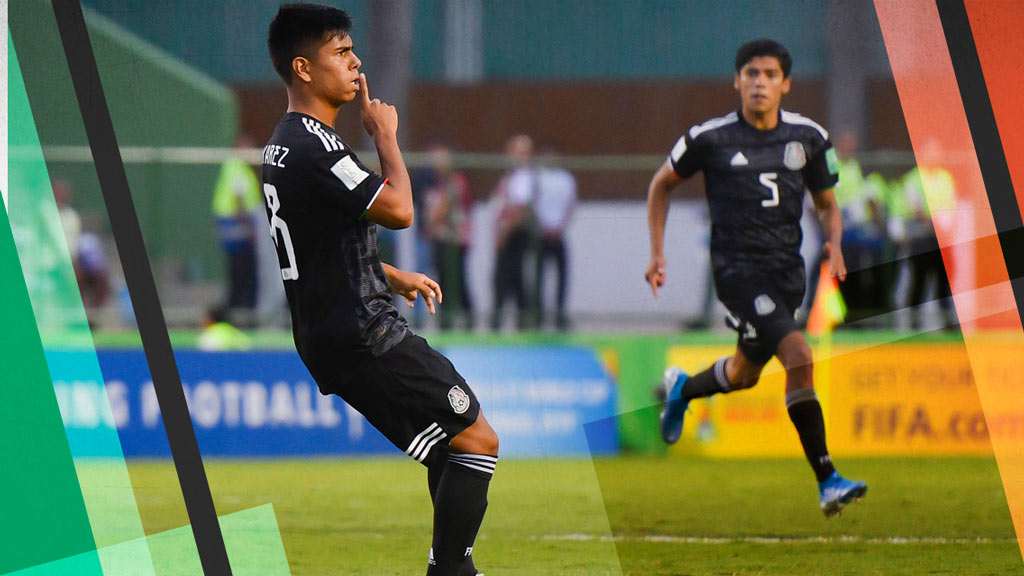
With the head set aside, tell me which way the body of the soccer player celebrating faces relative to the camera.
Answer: to the viewer's right

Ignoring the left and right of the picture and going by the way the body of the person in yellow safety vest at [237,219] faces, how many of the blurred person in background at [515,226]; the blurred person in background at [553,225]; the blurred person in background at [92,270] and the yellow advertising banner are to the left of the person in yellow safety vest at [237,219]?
3

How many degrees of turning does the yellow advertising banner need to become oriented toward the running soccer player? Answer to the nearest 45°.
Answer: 0° — it already faces them

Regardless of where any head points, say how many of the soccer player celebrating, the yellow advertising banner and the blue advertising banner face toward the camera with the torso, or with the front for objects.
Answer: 2

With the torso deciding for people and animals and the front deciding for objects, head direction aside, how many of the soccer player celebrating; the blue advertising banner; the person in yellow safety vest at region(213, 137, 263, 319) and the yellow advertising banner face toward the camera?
3

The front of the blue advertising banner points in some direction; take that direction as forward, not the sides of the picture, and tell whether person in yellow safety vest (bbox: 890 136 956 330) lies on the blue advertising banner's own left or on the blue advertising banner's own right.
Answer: on the blue advertising banner's own left

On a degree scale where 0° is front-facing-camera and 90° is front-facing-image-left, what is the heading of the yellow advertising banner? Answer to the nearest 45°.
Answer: approximately 0°

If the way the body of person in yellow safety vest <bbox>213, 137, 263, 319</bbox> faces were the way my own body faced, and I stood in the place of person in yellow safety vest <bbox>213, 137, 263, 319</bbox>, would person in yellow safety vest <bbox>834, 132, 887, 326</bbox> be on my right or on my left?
on my left

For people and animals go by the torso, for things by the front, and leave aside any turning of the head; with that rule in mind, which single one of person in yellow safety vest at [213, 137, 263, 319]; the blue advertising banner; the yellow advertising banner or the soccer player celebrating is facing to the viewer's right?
the soccer player celebrating

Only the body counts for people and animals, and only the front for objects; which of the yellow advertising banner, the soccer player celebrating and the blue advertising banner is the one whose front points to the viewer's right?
the soccer player celebrating

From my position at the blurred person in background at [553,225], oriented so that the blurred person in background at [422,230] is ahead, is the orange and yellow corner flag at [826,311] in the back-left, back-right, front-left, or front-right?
back-left
